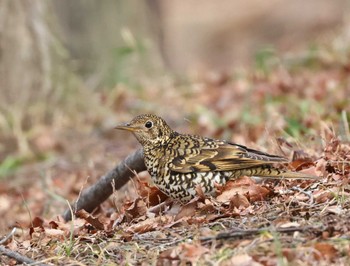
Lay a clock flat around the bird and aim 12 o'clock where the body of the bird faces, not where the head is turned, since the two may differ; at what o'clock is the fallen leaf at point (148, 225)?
The fallen leaf is roughly at 10 o'clock from the bird.

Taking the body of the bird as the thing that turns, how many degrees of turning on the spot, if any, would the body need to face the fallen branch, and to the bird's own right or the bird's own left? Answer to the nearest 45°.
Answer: approximately 45° to the bird's own right

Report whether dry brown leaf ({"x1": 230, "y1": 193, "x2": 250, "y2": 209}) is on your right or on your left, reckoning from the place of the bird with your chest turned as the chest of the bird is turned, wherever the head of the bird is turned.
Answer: on your left

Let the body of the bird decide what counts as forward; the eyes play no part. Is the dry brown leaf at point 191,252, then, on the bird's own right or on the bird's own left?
on the bird's own left

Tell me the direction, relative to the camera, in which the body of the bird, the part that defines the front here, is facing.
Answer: to the viewer's left

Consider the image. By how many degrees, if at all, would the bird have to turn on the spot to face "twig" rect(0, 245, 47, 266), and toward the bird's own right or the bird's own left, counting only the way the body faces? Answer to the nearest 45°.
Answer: approximately 45° to the bird's own left
